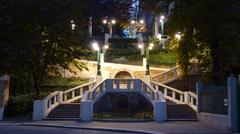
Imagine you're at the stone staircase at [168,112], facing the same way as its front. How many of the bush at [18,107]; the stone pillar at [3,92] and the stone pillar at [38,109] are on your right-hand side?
3

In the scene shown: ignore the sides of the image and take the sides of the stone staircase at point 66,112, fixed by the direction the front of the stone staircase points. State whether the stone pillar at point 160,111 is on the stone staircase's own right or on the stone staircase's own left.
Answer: on the stone staircase's own left

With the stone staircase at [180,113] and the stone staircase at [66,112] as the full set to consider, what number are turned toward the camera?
2

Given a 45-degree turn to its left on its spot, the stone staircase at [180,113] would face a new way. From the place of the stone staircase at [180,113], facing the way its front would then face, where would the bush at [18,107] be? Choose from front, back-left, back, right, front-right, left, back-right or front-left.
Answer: back-right

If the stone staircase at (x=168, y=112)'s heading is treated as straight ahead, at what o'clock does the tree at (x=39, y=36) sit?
The tree is roughly at 3 o'clock from the stone staircase.

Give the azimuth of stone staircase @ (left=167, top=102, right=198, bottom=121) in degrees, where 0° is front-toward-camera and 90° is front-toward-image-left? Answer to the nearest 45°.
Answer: approximately 0°

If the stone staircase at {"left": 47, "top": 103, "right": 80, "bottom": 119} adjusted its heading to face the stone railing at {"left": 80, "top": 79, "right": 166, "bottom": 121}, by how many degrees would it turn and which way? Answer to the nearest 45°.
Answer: approximately 90° to its left

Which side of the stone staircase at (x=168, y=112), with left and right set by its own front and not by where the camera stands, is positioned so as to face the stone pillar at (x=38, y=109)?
right

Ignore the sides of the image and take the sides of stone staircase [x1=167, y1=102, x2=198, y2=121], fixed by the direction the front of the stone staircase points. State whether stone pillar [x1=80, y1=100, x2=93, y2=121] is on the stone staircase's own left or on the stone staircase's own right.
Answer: on the stone staircase's own right
